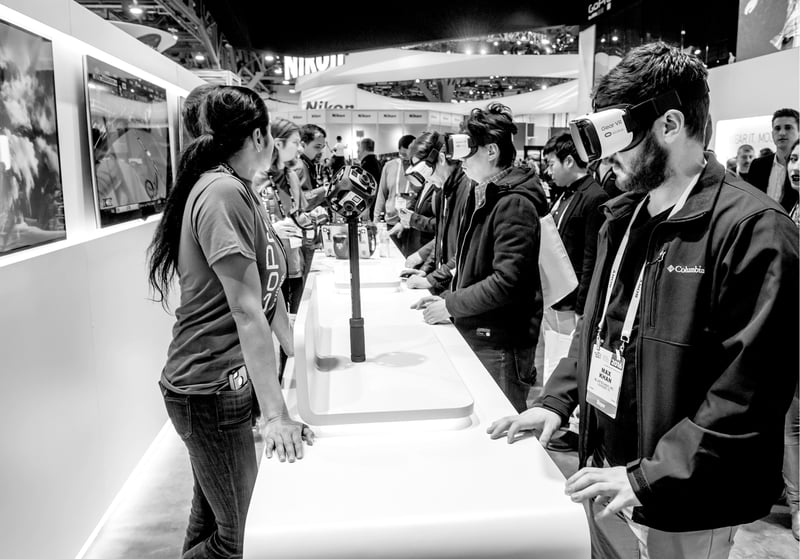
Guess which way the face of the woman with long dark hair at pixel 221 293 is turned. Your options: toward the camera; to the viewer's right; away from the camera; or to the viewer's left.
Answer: to the viewer's right

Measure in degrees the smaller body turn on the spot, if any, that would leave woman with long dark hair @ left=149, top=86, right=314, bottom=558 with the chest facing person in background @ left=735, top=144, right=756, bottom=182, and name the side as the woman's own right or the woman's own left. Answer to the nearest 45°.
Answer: approximately 45° to the woman's own left

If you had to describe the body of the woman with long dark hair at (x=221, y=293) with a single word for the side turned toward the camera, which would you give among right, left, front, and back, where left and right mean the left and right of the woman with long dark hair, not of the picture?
right

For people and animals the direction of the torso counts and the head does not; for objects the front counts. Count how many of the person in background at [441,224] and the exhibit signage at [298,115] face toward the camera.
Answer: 1

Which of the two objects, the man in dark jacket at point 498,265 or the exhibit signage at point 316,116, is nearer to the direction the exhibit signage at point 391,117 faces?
the man in dark jacket

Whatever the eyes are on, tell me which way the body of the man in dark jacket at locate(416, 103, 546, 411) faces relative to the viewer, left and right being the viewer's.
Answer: facing to the left of the viewer

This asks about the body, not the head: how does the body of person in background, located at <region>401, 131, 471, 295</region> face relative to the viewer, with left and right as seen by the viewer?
facing to the left of the viewer

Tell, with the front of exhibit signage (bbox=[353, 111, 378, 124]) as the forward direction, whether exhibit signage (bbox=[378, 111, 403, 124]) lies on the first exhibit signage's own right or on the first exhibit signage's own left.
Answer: on the first exhibit signage's own left

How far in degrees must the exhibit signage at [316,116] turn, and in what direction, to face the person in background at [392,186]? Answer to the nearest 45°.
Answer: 0° — it already faces them

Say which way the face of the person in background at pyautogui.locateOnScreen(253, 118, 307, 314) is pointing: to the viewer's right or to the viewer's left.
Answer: to the viewer's right

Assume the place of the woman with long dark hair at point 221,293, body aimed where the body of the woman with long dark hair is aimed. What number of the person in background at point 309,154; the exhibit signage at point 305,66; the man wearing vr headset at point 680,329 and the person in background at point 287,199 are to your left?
3

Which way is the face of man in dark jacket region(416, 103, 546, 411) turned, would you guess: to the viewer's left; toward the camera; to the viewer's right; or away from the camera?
to the viewer's left

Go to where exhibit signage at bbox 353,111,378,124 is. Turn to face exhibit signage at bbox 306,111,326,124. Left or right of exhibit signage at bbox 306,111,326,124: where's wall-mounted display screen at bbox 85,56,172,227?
left
